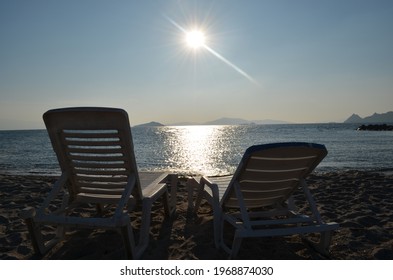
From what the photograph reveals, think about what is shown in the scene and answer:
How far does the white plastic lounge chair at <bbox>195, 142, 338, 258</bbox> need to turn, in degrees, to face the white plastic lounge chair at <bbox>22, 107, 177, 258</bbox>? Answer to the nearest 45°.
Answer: approximately 45° to its left

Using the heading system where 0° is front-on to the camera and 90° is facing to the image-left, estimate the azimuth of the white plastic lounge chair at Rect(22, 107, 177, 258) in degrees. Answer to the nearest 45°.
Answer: approximately 225°

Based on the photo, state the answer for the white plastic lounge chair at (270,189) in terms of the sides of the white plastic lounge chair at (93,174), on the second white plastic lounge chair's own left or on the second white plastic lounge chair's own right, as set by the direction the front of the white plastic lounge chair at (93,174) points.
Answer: on the second white plastic lounge chair's own right

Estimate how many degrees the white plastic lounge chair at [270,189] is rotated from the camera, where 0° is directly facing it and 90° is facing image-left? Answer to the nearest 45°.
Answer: approximately 135°
